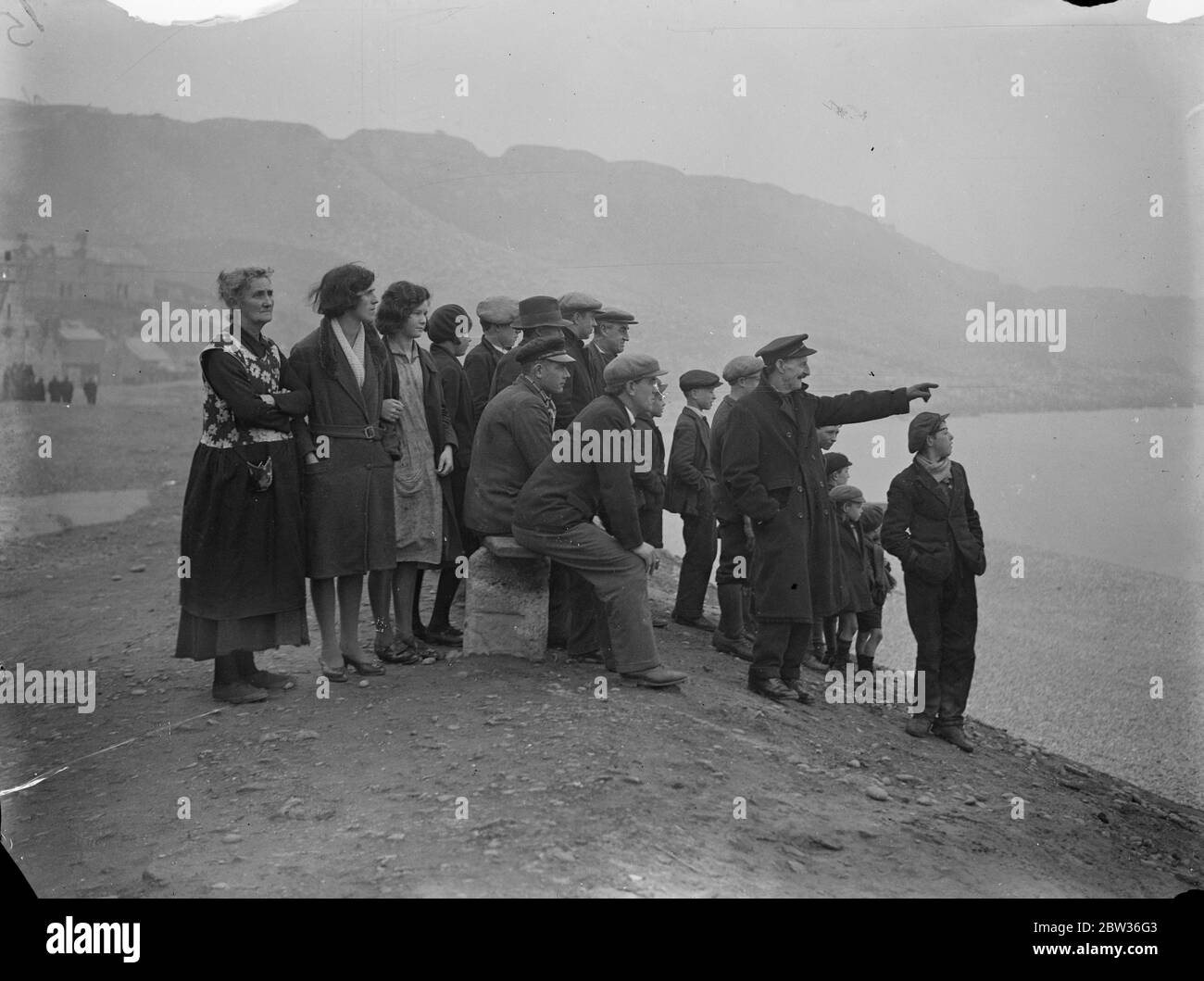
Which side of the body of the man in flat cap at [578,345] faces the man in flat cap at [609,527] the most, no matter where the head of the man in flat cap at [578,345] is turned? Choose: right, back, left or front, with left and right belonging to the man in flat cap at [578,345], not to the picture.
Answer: right

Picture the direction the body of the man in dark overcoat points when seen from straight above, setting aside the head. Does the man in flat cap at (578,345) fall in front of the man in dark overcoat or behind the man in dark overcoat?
behind

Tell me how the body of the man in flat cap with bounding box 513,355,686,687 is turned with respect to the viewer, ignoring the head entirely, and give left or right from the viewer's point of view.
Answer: facing to the right of the viewer

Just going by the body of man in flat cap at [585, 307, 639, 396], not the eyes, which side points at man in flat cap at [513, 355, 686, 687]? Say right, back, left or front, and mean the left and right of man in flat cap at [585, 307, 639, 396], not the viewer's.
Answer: right

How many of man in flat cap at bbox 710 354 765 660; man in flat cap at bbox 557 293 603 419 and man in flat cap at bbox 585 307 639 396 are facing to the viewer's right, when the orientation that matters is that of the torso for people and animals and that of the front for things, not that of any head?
3

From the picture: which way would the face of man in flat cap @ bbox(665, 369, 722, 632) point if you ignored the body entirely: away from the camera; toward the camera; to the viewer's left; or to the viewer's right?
to the viewer's right

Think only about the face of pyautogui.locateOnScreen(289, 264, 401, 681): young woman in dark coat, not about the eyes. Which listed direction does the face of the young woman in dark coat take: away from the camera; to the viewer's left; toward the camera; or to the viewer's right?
to the viewer's right

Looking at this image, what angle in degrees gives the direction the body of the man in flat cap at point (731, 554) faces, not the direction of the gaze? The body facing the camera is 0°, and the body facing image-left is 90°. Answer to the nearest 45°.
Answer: approximately 270°

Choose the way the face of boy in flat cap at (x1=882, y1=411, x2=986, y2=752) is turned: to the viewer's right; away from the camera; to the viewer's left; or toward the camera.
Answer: to the viewer's right

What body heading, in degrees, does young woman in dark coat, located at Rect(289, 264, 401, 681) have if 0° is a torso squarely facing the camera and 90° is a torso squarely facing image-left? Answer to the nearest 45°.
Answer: approximately 315°

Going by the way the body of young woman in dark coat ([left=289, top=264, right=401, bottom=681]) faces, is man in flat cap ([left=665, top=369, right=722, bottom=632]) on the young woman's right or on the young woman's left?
on the young woman's left
